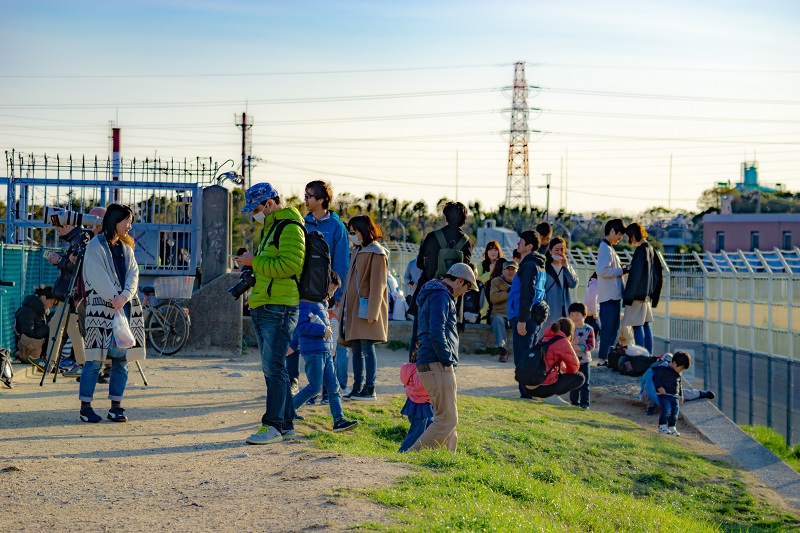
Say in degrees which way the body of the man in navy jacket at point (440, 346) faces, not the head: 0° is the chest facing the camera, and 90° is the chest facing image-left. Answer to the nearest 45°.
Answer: approximately 225°

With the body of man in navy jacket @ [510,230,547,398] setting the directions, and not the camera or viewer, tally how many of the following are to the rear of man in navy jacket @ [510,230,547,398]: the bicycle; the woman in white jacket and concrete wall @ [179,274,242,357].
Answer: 0

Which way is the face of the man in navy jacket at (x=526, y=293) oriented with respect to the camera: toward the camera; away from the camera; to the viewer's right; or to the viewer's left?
to the viewer's left

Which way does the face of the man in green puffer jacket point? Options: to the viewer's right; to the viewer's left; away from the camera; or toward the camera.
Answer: to the viewer's left

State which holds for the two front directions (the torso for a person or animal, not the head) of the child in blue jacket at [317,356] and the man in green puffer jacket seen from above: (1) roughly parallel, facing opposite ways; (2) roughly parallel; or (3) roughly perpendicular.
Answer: roughly parallel, facing opposite ways

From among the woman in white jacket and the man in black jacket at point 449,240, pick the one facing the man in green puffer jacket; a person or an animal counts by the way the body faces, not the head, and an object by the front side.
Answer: the woman in white jacket

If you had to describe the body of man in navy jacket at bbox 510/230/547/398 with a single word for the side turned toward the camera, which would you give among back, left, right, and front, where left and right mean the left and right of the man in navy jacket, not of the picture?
left

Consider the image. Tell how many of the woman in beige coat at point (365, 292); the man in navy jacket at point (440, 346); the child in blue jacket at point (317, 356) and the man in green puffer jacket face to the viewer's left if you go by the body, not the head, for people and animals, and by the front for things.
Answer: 2

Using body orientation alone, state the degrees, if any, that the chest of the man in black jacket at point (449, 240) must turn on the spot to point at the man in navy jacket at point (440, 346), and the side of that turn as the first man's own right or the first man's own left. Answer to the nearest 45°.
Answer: approximately 180°

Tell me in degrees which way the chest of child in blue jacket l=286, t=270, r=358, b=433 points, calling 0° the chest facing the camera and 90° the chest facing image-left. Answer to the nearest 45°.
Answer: approximately 270°

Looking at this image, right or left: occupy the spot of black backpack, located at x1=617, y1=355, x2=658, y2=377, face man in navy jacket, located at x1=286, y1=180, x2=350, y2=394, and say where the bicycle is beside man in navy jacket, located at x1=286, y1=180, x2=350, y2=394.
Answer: right

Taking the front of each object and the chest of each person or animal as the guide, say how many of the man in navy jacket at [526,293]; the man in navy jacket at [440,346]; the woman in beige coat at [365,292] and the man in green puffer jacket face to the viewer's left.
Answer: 3
